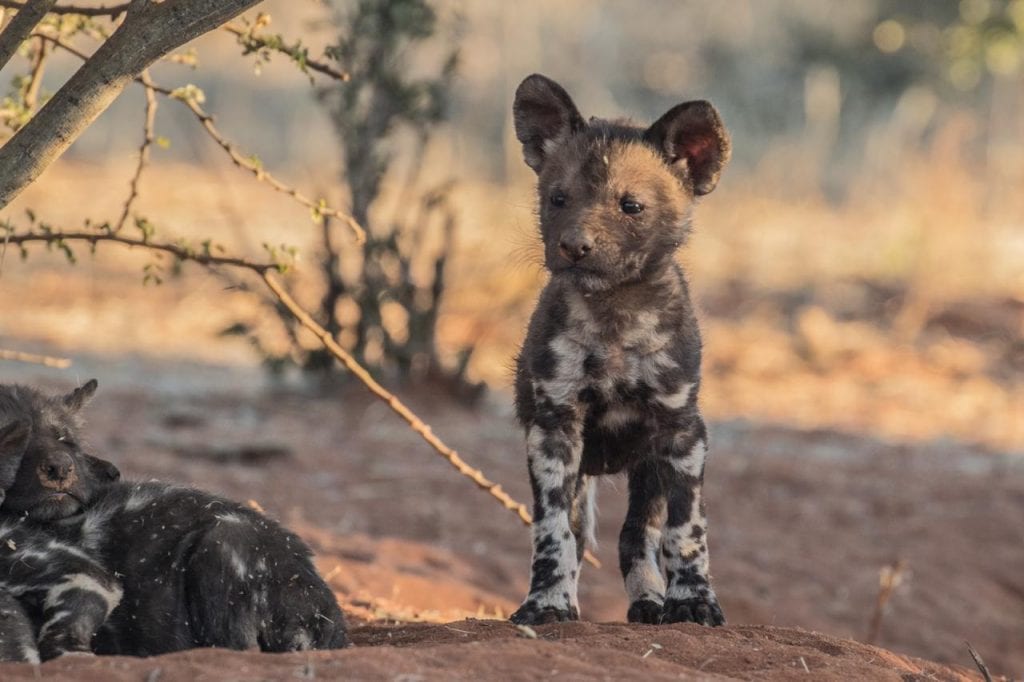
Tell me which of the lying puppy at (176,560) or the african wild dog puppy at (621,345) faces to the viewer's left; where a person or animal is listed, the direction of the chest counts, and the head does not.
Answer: the lying puppy

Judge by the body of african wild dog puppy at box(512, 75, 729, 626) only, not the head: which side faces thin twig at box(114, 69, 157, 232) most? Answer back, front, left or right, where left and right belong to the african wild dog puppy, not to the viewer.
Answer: right

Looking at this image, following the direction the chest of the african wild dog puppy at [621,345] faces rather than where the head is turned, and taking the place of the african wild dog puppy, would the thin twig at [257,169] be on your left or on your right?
on your right

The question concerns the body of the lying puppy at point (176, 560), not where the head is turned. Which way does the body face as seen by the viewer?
to the viewer's left

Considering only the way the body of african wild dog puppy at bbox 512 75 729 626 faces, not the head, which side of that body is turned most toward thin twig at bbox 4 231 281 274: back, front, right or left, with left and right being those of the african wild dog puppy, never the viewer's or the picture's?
right

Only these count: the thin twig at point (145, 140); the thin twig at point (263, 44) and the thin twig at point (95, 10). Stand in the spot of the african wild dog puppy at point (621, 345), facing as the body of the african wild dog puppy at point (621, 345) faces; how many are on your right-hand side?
3

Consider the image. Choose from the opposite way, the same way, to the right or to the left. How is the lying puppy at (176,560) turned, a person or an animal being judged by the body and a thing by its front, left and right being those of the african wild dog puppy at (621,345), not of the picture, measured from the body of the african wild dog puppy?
to the right

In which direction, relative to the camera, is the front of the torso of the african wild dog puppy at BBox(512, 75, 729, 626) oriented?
toward the camera

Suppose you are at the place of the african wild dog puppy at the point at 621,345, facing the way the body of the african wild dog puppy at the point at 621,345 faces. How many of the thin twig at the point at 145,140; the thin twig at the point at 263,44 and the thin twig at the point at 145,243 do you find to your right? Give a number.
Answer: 3

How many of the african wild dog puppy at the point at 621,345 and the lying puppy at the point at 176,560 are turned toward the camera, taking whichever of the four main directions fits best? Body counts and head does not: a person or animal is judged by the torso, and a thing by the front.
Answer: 1
